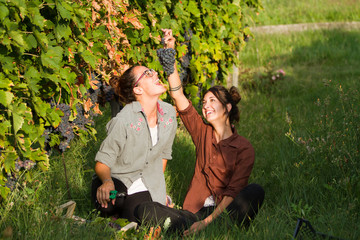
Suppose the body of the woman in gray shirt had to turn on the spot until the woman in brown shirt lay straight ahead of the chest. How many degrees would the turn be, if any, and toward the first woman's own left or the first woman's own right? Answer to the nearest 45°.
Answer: approximately 45° to the first woman's own left

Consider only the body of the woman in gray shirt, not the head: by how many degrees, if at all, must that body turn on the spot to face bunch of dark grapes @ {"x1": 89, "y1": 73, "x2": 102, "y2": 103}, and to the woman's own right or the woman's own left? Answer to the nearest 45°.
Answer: approximately 180°

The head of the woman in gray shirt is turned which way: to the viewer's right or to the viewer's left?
to the viewer's right

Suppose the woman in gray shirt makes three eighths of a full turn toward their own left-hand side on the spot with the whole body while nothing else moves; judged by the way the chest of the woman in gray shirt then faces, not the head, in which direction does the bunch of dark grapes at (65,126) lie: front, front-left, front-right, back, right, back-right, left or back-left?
left

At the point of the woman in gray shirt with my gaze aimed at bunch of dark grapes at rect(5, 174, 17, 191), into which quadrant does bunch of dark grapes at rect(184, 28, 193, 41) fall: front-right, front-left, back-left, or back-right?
back-right

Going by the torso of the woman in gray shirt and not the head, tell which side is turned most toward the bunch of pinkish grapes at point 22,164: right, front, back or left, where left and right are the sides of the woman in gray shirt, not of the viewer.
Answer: right

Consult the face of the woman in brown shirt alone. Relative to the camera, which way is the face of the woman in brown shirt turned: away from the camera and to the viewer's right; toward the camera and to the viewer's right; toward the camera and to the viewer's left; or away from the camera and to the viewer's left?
toward the camera and to the viewer's left

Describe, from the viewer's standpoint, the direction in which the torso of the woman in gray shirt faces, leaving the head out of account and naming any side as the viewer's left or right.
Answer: facing the viewer and to the right of the viewer

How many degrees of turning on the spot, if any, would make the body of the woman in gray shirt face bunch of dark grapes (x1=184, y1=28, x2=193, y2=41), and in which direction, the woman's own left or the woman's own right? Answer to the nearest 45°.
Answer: approximately 135° to the woman's own left
